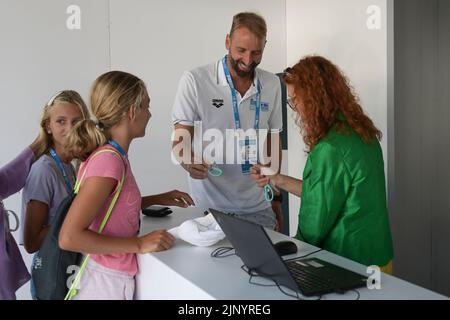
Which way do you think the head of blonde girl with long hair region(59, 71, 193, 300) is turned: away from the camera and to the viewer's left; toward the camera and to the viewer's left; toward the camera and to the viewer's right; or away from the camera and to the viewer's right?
away from the camera and to the viewer's right

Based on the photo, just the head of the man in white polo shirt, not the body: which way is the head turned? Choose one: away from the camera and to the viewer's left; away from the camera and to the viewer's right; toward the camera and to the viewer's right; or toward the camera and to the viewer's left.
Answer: toward the camera and to the viewer's right

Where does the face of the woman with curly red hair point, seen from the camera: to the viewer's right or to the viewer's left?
to the viewer's left

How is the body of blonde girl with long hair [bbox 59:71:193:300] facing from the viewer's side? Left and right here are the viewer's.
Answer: facing to the right of the viewer
